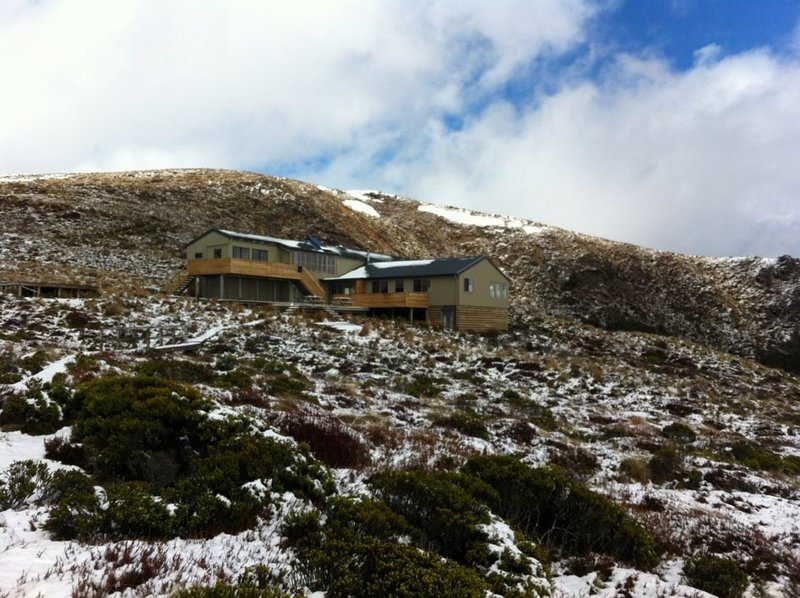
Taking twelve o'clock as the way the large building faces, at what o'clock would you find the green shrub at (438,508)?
The green shrub is roughly at 12 o'clock from the large building.

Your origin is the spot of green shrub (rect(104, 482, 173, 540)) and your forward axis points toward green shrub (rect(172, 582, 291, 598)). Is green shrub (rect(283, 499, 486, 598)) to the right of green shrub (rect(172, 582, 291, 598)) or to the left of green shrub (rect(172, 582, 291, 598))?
left

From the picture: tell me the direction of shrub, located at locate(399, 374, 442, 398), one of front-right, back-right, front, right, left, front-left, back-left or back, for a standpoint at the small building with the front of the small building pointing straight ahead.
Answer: front-left

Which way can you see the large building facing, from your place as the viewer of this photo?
facing the viewer

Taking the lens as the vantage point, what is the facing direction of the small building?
facing the viewer and to the left of the viewer

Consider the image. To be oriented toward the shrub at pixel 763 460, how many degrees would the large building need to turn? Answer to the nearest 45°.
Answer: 0° — it already faces it

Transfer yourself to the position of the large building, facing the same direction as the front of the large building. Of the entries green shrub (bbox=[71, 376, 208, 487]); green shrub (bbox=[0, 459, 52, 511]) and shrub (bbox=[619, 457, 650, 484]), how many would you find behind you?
0

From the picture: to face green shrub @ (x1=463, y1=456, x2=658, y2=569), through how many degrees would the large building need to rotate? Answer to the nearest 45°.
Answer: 0° — it already faces it

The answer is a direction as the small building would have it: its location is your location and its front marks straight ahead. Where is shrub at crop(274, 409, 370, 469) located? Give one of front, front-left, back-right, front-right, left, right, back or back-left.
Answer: front-left

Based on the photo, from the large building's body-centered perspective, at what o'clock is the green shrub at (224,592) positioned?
The green shrub is roughly at 12 o'clock from the large building.

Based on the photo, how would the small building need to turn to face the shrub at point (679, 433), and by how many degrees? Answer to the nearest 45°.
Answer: approximately 45° to its left

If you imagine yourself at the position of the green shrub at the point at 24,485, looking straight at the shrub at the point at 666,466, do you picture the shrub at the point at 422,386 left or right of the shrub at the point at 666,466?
left

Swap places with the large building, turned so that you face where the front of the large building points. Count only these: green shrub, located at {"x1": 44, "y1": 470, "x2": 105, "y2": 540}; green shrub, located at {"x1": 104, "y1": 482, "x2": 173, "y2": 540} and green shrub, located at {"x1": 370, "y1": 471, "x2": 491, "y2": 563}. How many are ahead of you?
3

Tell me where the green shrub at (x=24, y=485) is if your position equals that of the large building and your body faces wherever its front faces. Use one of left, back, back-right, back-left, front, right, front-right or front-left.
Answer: front

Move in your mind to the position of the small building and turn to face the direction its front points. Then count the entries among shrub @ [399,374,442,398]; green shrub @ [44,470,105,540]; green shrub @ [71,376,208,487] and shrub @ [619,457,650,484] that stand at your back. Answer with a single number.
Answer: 0

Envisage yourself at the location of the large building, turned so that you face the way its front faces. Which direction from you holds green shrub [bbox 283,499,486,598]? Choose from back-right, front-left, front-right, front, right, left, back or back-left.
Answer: front

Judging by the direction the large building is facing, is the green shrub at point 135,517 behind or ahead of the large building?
ahead
